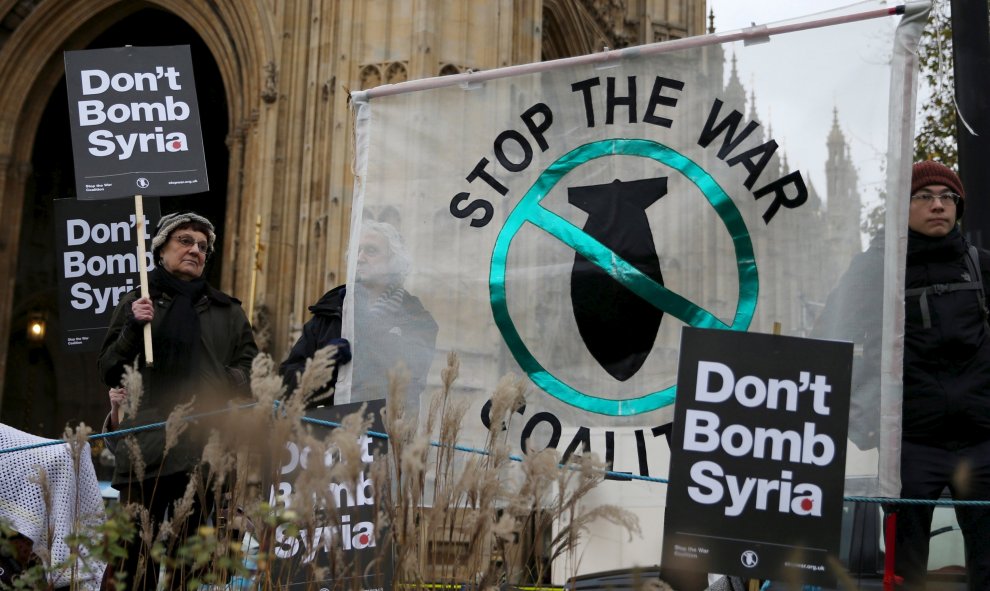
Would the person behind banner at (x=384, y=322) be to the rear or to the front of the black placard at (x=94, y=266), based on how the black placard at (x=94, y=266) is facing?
to the front

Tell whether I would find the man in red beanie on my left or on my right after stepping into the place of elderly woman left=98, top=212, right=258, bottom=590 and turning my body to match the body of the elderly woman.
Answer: on my left

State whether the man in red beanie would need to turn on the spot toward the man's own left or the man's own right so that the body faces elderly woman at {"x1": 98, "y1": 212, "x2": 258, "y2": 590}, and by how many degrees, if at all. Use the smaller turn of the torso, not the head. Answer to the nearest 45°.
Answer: approximately 90° to the man's own right

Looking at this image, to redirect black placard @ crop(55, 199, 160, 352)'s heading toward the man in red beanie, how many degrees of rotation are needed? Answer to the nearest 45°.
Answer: approximately 45° to its left

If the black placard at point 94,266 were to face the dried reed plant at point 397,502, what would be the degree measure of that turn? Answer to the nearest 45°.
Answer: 0° — it already faces it

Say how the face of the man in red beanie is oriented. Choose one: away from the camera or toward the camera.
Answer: toward the camera

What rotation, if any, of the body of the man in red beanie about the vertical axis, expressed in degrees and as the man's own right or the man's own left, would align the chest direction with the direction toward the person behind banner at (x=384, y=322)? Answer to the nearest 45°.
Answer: approximately 90° to the man's own right

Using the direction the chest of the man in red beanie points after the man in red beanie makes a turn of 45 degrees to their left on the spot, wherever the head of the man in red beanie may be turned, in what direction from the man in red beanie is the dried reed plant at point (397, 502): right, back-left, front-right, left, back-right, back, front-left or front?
right

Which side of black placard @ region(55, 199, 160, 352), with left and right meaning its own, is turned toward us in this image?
front

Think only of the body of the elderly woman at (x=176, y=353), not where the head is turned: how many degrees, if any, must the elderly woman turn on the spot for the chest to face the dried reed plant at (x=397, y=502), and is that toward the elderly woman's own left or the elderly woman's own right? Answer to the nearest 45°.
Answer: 0° — they already face it

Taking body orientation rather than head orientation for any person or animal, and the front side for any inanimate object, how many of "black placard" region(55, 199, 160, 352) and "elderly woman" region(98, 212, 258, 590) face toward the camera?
2

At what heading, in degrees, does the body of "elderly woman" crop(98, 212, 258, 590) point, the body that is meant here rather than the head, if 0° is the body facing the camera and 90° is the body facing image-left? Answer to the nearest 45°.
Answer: approximately 0°

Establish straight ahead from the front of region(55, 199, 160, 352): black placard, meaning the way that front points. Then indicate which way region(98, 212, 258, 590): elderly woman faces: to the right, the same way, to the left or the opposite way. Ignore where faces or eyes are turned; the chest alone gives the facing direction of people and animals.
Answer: the same way

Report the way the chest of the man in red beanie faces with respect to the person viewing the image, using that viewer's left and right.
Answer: facing the viewer
